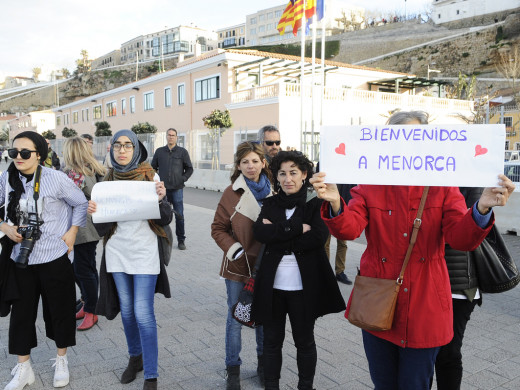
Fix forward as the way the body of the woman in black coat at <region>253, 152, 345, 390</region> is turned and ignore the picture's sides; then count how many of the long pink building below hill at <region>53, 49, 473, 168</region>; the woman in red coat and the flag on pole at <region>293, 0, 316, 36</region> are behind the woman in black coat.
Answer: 2

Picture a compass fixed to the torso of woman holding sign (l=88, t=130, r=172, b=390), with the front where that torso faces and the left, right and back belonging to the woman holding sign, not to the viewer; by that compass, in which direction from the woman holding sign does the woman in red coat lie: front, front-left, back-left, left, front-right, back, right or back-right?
front-left

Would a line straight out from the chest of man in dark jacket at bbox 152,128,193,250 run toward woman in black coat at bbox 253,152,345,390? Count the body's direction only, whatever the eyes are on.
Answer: yes

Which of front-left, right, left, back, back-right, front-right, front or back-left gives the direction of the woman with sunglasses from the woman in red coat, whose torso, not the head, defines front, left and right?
right

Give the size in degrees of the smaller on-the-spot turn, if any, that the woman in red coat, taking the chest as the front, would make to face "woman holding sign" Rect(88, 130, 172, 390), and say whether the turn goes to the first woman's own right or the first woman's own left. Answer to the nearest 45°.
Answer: approximately 90° to the first woman's own right

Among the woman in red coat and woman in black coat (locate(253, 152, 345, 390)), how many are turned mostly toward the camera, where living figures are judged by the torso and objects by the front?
2

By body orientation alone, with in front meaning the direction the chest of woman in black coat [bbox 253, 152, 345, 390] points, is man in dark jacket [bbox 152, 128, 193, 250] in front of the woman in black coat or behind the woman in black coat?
behind

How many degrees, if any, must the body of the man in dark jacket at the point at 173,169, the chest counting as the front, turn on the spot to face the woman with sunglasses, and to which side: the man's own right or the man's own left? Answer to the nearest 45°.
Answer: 0° — they already face them
